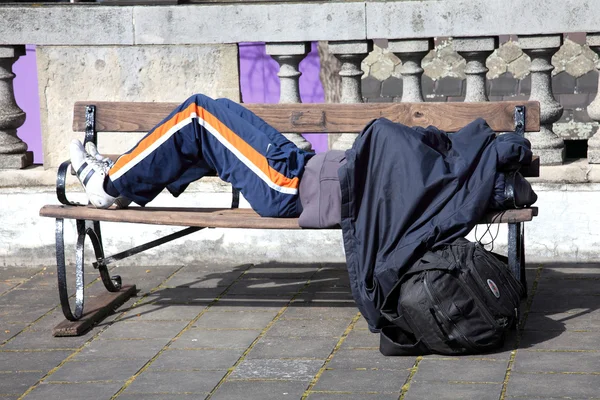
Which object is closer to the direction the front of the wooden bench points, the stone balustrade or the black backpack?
the black backpack

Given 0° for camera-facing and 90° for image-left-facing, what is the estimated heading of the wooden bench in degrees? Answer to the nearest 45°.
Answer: approximately 0°

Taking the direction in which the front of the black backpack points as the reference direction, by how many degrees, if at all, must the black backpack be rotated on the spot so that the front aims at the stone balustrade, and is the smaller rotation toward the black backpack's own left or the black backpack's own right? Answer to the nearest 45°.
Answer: approximately 135° to the black backpack's own left

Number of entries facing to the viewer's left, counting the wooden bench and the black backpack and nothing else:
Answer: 0

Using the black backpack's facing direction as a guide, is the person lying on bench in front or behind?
behind
